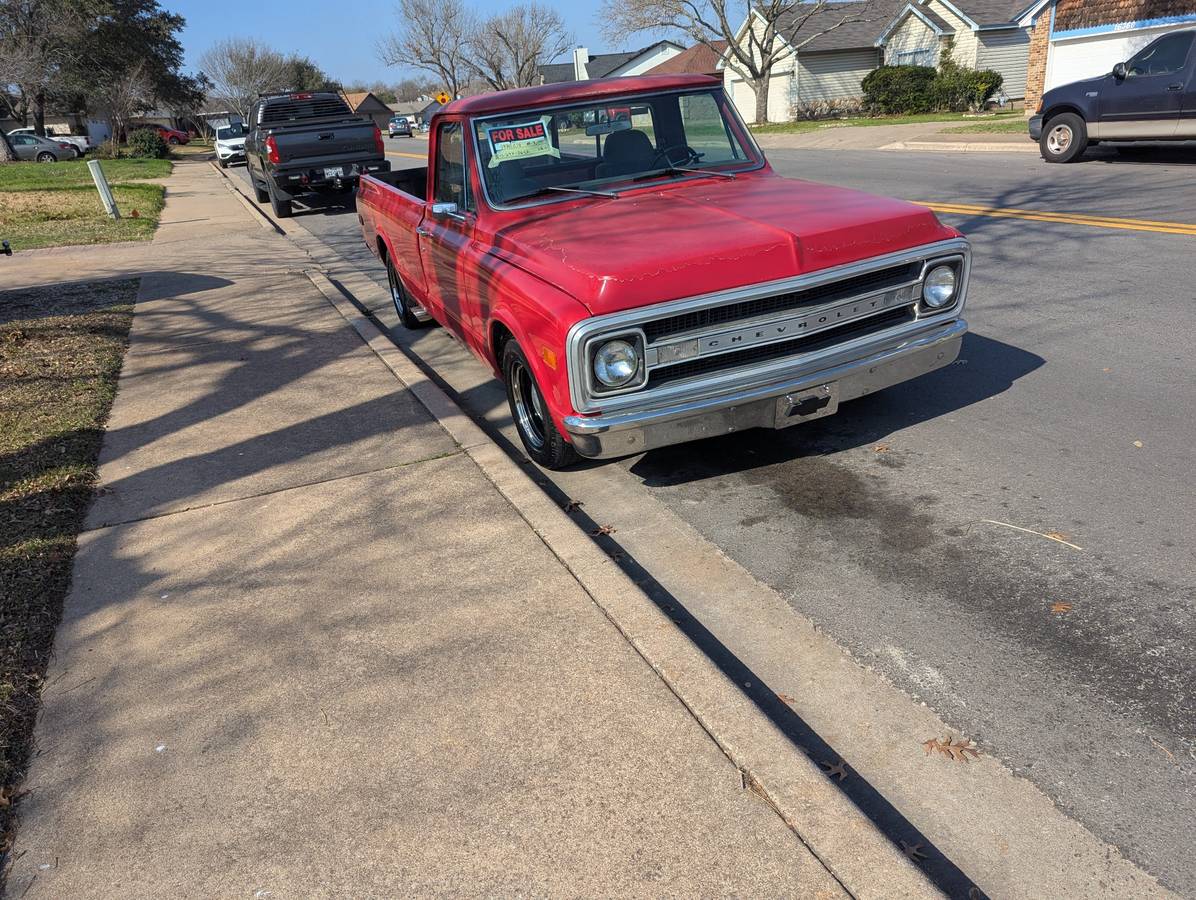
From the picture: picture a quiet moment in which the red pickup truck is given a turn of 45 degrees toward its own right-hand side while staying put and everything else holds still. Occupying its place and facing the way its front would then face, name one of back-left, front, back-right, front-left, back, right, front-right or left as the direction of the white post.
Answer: back-right

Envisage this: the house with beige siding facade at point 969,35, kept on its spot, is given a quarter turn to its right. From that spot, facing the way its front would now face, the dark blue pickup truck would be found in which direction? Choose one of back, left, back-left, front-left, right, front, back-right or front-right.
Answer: back-left

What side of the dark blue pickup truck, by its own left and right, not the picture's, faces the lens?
left

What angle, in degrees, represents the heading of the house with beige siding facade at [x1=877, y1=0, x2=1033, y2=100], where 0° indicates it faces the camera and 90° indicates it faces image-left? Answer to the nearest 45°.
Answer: approximately 45°

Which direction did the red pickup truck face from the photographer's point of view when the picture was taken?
facing the viewer and to the right of the viewer

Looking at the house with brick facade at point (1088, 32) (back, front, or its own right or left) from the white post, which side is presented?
front

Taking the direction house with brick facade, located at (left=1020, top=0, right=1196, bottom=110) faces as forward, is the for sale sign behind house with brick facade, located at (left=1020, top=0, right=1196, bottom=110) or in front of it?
in front

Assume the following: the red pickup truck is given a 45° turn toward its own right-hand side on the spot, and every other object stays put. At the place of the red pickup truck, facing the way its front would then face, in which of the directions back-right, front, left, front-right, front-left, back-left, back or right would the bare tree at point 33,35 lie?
back-right

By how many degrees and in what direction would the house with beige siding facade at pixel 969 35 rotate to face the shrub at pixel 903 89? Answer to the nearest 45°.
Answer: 0° — it already faces it

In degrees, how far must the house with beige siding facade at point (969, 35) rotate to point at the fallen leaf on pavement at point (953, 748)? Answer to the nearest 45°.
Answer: approximately 45° to its left

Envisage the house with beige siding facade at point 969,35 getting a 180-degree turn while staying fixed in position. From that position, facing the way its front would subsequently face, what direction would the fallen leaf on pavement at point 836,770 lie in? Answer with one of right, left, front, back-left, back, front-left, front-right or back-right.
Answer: back-right

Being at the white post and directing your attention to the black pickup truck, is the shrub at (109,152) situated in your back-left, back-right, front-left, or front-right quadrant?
front-left

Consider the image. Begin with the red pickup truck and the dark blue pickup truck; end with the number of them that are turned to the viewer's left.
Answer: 1

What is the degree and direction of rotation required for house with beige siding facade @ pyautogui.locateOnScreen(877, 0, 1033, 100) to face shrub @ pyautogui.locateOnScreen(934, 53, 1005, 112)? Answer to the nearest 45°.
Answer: approximately 45° to its left

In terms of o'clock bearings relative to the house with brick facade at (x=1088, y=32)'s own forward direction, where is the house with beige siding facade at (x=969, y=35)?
the house with beige siding facade at (x=969, y=35) is roughly at 4 o'clock from the house with brick facade at (x=1088, y=32).

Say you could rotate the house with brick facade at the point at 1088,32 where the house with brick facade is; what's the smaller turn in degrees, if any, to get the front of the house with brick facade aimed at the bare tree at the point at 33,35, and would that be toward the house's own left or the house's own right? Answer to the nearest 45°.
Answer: approximately 45° to the house's own right

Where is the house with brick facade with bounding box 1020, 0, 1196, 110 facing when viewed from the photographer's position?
facing the viewer and to the left of the viewer
